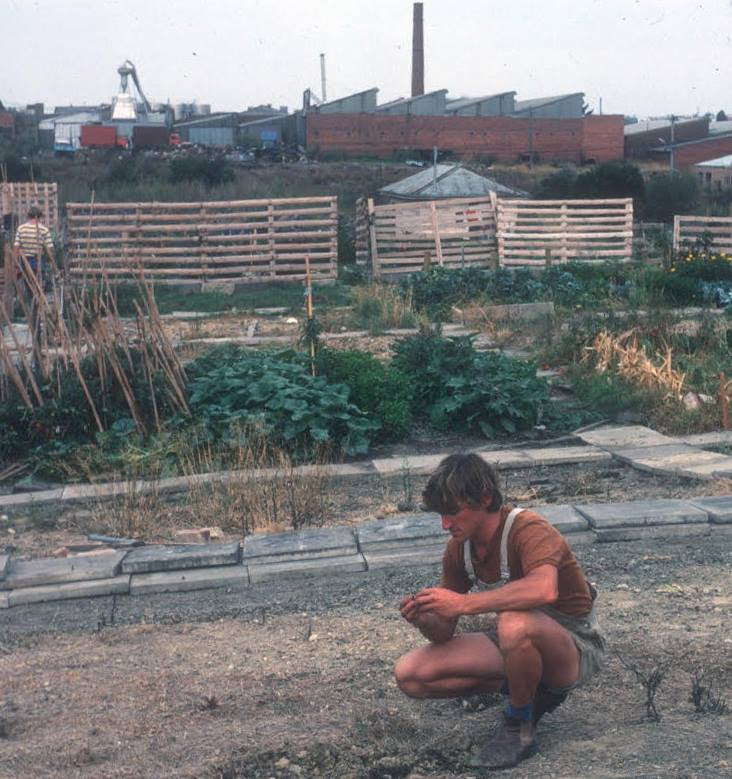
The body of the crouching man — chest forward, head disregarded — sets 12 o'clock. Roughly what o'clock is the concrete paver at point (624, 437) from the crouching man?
The concrete paver is roughly at 5 o'clock from the crouching man.

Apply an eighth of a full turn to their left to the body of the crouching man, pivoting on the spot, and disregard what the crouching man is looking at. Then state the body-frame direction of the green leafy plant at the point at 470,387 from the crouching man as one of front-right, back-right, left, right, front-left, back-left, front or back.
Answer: back

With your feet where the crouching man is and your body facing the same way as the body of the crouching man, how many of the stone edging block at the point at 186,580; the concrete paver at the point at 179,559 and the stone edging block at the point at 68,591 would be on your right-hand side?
3

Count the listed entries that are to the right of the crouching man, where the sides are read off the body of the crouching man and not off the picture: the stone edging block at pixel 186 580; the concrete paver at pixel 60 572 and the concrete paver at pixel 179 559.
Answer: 3

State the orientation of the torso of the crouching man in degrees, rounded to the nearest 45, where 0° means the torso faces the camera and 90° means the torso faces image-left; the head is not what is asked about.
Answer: approximately 45°

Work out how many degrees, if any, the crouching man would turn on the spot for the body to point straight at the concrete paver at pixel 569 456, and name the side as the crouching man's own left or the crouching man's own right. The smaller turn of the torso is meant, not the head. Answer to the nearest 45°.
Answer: approximately 135° to the crouching man's own right

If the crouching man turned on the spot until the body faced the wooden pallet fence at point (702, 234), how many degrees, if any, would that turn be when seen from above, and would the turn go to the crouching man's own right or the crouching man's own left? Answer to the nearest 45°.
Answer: approximately 135° to the crouching man's own right

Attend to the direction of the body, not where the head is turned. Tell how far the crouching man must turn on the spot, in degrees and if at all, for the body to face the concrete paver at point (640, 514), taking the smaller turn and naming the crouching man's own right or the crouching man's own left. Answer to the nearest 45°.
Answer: approximately 135° to the crouching man's own right
